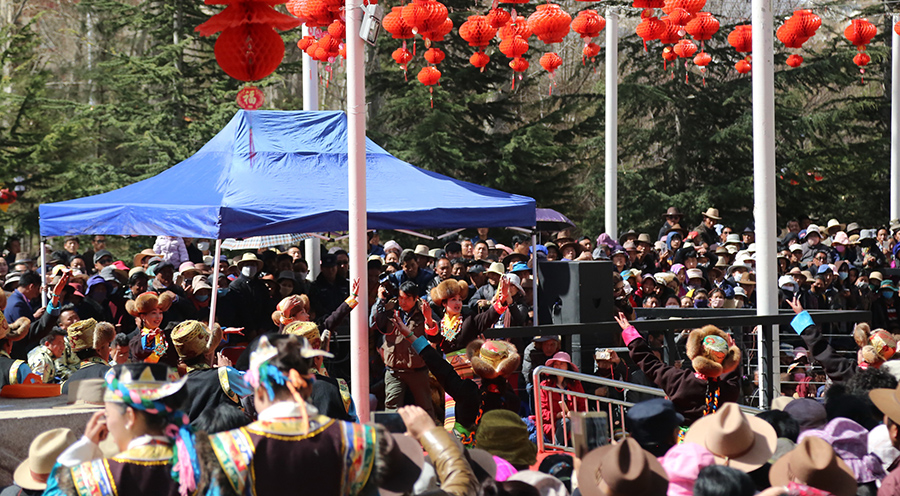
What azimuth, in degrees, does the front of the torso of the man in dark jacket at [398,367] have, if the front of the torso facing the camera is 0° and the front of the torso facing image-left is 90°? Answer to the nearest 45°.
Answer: approximately 45°

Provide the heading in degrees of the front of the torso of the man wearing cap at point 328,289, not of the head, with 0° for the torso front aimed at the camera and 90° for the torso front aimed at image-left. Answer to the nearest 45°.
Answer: approximately 0°

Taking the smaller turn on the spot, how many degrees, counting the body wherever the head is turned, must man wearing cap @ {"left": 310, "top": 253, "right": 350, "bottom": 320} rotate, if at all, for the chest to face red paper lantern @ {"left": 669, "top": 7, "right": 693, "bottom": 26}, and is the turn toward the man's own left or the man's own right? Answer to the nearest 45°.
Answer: approximately 90° to the man's own left

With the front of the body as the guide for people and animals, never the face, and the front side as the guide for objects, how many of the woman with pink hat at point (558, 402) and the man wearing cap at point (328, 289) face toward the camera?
2

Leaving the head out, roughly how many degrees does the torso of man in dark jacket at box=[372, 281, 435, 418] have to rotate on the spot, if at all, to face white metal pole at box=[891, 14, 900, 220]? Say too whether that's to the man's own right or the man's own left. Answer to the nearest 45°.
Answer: approximately 180°

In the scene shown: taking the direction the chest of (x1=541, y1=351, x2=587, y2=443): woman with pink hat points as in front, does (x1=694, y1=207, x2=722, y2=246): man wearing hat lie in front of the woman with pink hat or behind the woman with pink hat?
behind
